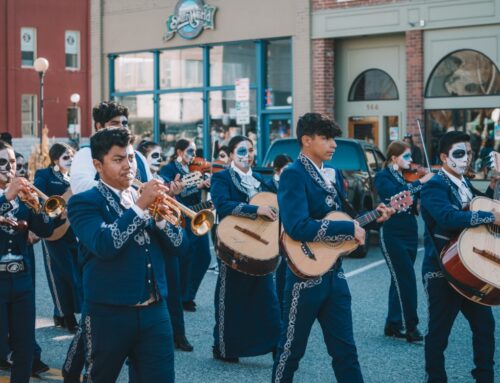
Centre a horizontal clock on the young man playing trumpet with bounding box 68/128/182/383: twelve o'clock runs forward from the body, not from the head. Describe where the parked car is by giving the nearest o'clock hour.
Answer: The parked car is roughly at 8 o'clock from the young man playing trumpet.

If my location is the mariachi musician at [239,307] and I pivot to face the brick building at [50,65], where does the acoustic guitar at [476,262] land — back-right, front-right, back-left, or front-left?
back-right

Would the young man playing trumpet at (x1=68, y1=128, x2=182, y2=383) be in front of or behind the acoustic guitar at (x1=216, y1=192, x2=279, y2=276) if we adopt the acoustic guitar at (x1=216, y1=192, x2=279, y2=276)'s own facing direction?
in front

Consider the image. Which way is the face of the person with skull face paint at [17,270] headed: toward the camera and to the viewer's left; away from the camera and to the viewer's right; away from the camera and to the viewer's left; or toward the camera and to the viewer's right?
toward the camera and to the viewer's right

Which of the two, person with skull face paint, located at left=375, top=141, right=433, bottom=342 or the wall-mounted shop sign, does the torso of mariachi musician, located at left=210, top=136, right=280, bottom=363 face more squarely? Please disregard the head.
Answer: the person with skull face paint

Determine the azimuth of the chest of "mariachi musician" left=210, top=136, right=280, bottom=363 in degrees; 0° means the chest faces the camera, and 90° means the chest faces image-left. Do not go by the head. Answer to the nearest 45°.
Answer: approximately 315°
